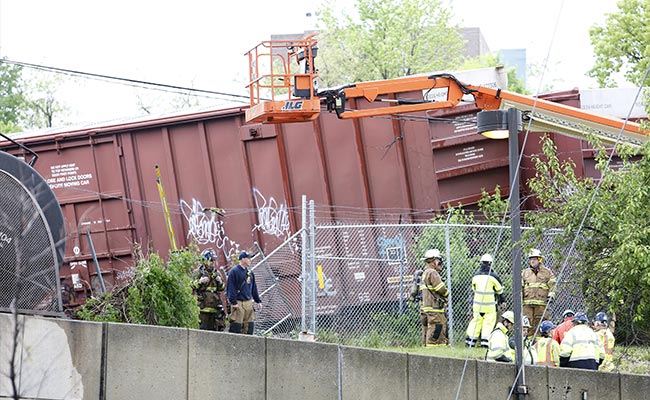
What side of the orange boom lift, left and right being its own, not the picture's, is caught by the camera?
left

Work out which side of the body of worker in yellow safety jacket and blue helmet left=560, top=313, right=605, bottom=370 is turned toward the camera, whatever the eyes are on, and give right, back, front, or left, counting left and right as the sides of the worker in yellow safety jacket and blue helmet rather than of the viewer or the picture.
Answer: back

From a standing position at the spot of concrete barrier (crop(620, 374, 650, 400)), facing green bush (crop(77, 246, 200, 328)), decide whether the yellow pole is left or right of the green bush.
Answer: right

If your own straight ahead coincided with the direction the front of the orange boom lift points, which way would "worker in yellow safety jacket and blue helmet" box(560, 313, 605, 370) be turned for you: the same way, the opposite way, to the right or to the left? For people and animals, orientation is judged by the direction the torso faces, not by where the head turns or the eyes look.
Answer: to the right

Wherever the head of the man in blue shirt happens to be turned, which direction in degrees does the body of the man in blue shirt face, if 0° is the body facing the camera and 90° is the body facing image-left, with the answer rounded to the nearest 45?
approximately 315°
